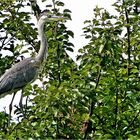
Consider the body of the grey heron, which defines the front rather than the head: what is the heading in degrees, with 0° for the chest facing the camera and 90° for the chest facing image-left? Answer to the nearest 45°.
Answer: approximately 270°
